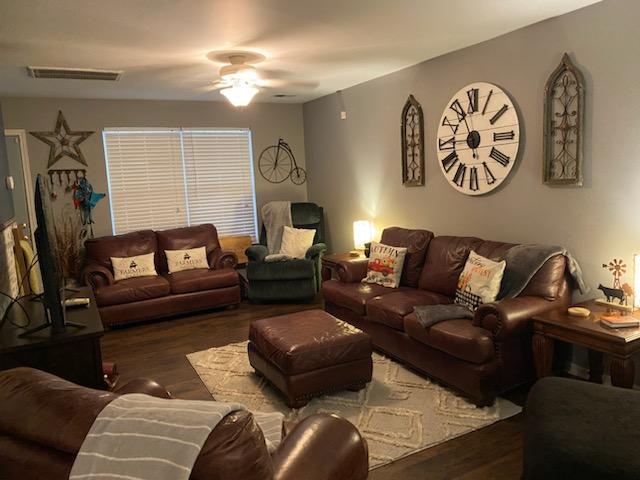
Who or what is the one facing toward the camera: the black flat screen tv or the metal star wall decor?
the metal star wall decor

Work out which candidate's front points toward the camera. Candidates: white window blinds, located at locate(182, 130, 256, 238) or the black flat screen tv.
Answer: the white window blinds

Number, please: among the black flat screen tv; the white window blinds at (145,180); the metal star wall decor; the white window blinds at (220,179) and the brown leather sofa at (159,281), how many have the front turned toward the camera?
4

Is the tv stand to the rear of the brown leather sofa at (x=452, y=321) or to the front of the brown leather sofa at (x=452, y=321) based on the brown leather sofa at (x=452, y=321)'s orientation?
to the front

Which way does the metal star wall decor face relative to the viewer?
toward the camera

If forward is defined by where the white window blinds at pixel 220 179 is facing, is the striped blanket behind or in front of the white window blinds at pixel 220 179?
in front

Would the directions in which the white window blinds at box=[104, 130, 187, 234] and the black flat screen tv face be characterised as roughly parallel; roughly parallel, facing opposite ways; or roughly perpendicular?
roughly perpendicular

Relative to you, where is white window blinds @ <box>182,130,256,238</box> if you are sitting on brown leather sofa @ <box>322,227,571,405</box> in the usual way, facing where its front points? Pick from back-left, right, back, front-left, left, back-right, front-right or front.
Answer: right

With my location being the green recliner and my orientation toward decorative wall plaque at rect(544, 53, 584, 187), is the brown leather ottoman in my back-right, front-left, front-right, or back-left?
front-right

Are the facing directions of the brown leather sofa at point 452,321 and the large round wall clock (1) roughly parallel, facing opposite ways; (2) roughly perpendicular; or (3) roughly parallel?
roughly parallel

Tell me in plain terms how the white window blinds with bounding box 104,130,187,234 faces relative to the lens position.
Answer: facing the viewer

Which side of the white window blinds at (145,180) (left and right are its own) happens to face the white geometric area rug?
front

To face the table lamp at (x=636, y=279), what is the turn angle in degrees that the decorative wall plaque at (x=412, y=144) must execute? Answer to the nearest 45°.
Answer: approximately 90° to its left

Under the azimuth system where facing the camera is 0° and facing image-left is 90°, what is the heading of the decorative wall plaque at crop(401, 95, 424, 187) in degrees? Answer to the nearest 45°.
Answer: approximately 45°

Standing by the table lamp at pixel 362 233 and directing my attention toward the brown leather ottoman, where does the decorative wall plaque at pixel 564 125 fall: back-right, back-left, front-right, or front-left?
front-left

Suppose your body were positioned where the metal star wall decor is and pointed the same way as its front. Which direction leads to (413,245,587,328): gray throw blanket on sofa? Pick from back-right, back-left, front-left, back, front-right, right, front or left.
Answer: front-left

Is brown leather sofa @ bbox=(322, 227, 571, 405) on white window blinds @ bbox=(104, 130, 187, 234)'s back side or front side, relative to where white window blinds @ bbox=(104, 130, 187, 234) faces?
on the front side

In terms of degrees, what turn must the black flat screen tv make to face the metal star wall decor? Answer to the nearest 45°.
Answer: approximately 90° to its left

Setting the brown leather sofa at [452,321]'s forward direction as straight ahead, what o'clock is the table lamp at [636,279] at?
The table lamp is roughly at 8 o'clock from the brown leather sofa.

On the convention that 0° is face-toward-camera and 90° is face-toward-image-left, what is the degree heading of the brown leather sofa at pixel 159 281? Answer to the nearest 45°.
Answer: approximately 0°

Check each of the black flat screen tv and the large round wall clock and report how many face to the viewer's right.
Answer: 1

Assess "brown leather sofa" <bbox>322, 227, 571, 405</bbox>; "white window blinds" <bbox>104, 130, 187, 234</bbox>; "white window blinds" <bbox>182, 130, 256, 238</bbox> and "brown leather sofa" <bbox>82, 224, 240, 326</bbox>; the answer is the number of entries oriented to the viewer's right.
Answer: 0
